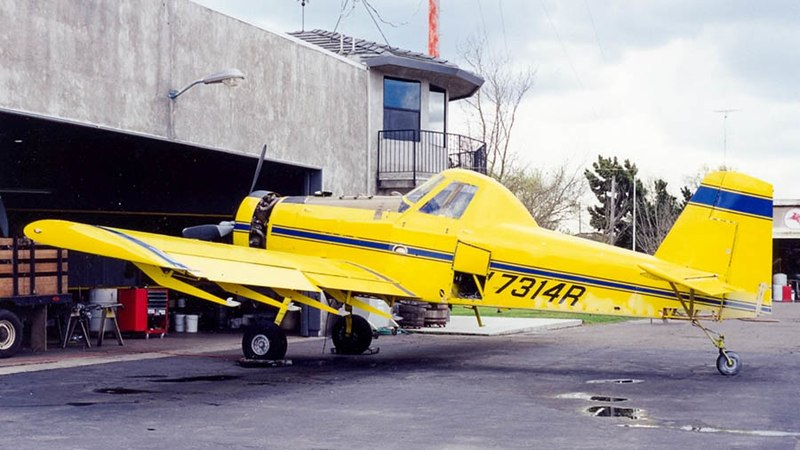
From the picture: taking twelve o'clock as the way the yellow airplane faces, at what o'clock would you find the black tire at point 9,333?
The black tire is roughly at 11 o'clock from the yellow airplane.

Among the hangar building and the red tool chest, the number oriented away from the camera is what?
0

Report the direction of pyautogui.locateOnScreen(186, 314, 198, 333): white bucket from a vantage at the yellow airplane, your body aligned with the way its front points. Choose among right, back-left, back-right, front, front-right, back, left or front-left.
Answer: front

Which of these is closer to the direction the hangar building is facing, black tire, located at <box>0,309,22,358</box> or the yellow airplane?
the yellow airplane

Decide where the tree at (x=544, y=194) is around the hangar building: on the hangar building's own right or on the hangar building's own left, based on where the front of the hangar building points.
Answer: on the hangar building's own left

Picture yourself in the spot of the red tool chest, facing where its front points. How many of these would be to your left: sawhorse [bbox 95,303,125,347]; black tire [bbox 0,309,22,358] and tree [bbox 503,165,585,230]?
1

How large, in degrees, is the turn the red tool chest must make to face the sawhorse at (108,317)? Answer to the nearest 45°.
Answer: approximately 45° to its right

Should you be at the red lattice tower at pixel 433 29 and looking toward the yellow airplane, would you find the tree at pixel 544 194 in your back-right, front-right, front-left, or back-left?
back-left

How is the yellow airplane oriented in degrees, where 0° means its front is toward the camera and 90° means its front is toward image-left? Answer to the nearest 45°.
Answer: approximately 135°

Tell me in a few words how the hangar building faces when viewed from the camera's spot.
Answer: facing the viewer and to the right of the viewer

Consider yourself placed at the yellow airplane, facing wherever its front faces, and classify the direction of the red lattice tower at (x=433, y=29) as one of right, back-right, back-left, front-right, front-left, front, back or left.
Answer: front-right

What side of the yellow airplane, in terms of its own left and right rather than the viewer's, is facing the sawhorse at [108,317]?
front

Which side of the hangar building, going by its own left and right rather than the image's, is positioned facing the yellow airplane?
front

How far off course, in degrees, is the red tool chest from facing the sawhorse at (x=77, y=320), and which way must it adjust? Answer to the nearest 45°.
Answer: approximately 90° to its right
